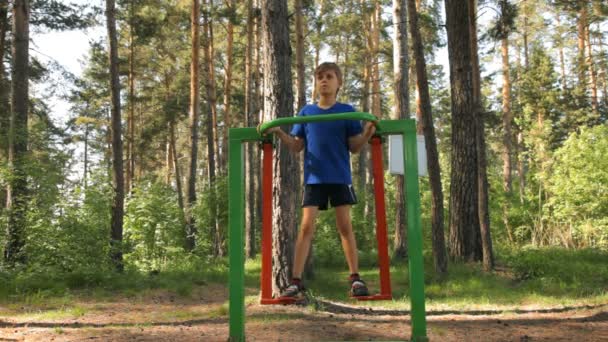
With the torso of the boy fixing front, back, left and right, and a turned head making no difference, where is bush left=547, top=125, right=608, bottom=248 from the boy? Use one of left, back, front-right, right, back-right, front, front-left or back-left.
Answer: back-left

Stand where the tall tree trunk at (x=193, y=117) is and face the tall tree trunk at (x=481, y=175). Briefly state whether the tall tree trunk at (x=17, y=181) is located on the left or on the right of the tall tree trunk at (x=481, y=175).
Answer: right

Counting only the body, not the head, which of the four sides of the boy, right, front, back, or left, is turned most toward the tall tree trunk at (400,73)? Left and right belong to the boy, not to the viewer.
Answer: back

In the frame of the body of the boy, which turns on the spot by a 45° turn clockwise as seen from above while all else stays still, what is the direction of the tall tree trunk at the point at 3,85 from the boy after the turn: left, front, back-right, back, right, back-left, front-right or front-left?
right

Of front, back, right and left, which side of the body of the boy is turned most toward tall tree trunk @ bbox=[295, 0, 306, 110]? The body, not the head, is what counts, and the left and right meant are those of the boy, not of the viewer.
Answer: back

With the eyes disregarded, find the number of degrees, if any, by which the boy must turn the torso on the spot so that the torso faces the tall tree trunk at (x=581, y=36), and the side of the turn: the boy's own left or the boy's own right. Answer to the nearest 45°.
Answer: approximately 135° to the boy's own left

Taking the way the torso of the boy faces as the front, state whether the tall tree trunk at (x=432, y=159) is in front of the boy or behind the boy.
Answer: behind

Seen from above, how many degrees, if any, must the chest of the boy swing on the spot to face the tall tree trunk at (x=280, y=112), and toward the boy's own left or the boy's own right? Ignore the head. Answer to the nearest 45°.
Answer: approximately 180°

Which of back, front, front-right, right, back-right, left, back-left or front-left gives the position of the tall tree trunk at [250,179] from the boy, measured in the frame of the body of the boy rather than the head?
back

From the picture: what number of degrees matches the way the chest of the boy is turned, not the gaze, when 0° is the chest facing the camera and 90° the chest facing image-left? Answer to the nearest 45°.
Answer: approximately 0°

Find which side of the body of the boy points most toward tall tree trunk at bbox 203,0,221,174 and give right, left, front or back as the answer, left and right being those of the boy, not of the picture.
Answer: back

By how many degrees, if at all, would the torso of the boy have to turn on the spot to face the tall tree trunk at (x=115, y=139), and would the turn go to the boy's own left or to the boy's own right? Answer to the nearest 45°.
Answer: approximately 135° to the boy's own right

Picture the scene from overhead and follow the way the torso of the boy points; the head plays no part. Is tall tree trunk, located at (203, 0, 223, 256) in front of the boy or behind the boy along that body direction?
behind
